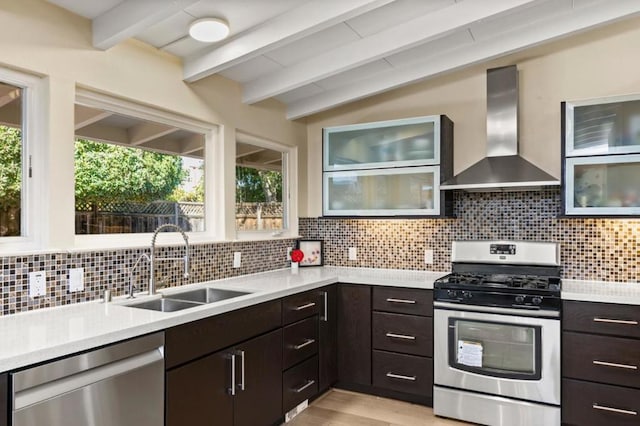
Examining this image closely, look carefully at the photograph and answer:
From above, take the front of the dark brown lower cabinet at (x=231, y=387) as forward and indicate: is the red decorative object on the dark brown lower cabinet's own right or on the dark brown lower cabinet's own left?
on the dark brown lower cabinet's own left

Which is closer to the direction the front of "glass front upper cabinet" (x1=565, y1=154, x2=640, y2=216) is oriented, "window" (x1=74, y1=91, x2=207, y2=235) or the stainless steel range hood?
the window

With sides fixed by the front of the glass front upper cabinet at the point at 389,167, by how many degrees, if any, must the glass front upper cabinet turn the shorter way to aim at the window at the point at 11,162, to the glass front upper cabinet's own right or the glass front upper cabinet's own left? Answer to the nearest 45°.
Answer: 0° — it already faces it

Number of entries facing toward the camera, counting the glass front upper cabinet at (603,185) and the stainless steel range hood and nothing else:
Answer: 2

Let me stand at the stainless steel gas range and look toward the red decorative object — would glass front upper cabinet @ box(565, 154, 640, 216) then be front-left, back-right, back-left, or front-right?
back-right

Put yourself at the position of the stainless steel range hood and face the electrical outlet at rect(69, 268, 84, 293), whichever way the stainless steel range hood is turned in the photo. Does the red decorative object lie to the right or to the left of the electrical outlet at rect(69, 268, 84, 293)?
right

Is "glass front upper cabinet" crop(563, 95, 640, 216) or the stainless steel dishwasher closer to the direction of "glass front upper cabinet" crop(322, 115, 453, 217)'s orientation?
the stainless steel dishwasher

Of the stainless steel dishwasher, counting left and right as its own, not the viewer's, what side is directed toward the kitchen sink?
left

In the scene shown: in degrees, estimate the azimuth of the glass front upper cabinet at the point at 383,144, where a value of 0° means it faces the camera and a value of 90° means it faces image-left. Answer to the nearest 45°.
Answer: approximately 45°
